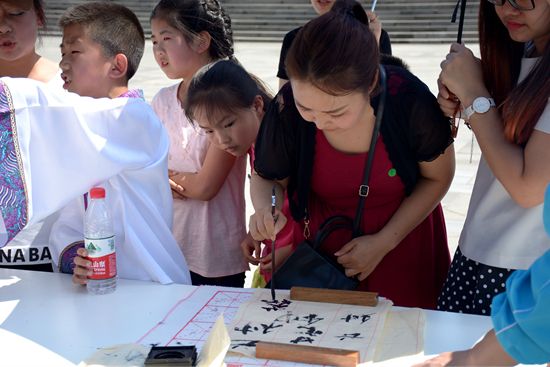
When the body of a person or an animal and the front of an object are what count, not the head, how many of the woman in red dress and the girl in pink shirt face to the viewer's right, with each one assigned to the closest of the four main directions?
0

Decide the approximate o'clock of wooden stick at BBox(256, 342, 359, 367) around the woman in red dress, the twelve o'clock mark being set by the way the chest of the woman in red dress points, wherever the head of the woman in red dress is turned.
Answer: The wooden stick is roughly at 11 o'clock from the woman in red dress.

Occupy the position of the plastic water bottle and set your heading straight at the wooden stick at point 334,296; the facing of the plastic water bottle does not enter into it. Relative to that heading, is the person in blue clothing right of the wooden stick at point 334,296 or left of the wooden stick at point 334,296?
right

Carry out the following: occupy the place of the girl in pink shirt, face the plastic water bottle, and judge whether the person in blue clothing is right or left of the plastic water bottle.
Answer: left

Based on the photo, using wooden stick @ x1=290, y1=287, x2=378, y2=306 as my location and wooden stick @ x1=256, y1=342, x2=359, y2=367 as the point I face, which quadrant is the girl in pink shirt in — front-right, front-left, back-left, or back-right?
back-right

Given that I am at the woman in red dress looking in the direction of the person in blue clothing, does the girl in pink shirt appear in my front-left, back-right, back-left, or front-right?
back-right

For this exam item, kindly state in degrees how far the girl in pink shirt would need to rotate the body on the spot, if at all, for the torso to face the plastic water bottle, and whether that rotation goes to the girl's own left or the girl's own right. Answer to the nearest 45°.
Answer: approximately 45° to the girl's own left

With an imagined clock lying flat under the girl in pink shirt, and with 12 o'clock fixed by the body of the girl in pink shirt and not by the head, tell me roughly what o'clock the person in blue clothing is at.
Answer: The person in blue clothing is roughly at 10 o'clock from the girl in pink shirt.

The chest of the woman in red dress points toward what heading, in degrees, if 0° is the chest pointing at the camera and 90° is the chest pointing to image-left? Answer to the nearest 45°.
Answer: approximately 45°

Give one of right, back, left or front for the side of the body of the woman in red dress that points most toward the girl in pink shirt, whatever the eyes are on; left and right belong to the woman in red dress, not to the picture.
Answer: right
